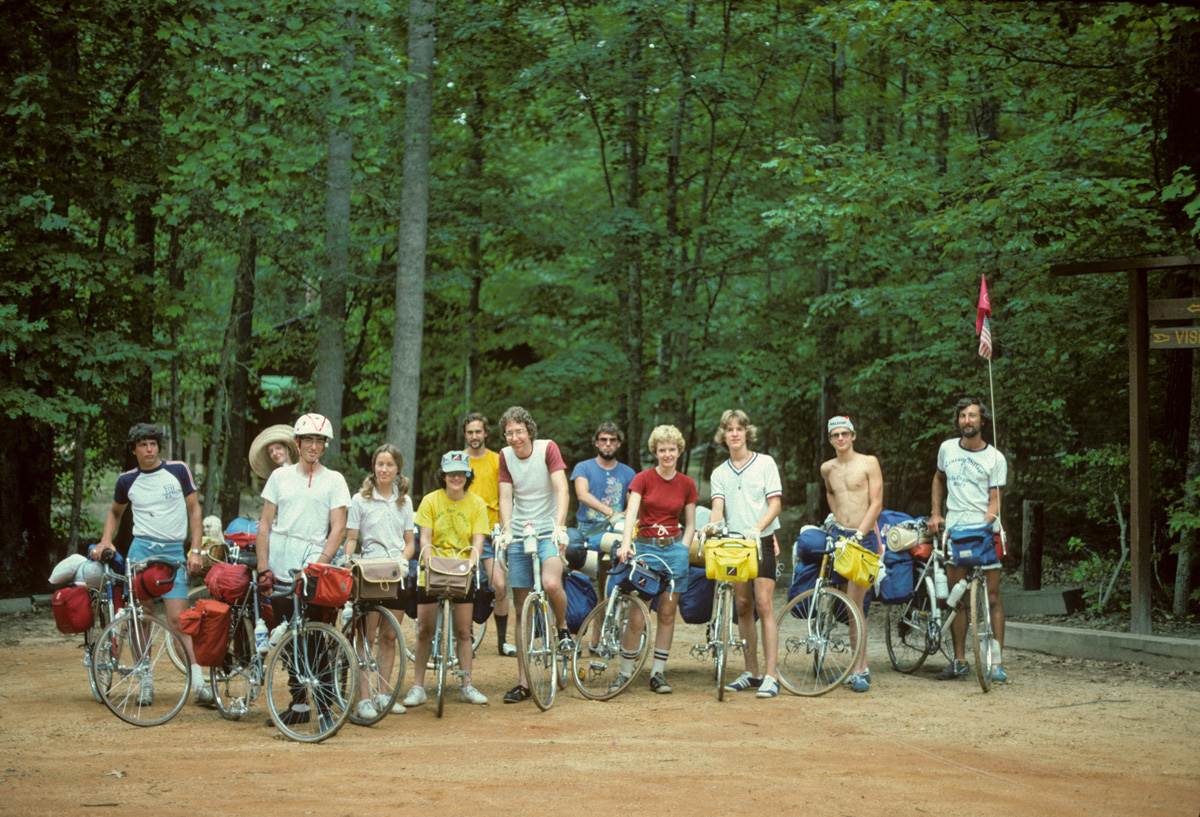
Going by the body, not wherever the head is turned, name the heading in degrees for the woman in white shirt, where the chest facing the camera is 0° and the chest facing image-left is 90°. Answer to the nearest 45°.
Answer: approximately 0°

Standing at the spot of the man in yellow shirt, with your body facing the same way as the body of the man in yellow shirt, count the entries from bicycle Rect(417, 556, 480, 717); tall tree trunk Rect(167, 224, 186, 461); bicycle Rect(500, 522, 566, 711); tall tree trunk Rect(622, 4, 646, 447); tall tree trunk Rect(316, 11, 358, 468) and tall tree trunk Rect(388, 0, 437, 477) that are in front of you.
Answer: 2

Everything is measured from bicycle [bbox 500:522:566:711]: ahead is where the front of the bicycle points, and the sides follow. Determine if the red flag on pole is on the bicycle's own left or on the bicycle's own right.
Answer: on the bicycle's own left

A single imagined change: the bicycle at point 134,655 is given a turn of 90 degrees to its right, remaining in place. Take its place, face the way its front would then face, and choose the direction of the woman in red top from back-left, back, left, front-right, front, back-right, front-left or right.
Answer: back-left

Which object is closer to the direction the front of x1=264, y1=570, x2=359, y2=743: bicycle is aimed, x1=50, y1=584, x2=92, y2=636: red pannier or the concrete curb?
the concrete curb

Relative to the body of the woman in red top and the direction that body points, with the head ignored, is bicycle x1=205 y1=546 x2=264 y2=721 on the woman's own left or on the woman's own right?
on the woman's own right

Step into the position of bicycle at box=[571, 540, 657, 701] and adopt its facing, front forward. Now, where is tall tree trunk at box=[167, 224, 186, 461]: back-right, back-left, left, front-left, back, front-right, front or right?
right

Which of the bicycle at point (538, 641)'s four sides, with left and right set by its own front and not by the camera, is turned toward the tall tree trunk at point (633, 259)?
back
